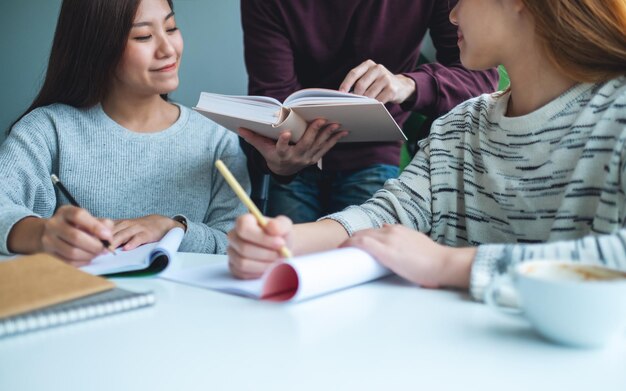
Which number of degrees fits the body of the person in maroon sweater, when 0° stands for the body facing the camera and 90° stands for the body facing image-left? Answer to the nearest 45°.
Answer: approximately 0°

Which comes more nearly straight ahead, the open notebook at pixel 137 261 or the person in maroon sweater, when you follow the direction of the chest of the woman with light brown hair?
the open notebook

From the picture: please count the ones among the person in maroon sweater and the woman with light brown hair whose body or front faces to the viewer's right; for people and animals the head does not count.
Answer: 0

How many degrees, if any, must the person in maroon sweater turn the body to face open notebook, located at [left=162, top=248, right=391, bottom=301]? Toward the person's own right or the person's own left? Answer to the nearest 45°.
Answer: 0° — they already face it

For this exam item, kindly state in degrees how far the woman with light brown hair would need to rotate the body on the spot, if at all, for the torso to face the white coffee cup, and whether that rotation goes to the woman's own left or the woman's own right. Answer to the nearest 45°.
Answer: approximately 45° to the woman's own left

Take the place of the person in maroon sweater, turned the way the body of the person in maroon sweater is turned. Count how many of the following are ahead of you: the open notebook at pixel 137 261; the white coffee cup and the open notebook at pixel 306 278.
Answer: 3

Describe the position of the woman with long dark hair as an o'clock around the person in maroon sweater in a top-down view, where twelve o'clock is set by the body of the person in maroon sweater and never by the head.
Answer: The woman with long dark hair is roughly at 2 o'clock from the person in maroon sweater.

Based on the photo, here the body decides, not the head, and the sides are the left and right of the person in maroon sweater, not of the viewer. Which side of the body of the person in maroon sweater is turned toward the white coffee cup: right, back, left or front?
front

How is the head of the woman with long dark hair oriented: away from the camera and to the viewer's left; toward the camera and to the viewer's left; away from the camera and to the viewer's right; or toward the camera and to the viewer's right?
toward the camera and to the viewer's right

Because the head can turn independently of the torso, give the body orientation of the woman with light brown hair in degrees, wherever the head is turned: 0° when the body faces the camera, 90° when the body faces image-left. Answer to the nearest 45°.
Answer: approximately 45°

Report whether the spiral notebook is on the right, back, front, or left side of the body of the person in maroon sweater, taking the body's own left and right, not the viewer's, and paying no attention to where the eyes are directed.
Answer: front

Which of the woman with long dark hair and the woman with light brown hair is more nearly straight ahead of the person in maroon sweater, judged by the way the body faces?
the woman with light brown hair

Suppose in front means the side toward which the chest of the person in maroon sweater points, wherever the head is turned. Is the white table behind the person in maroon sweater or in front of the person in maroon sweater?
in front
